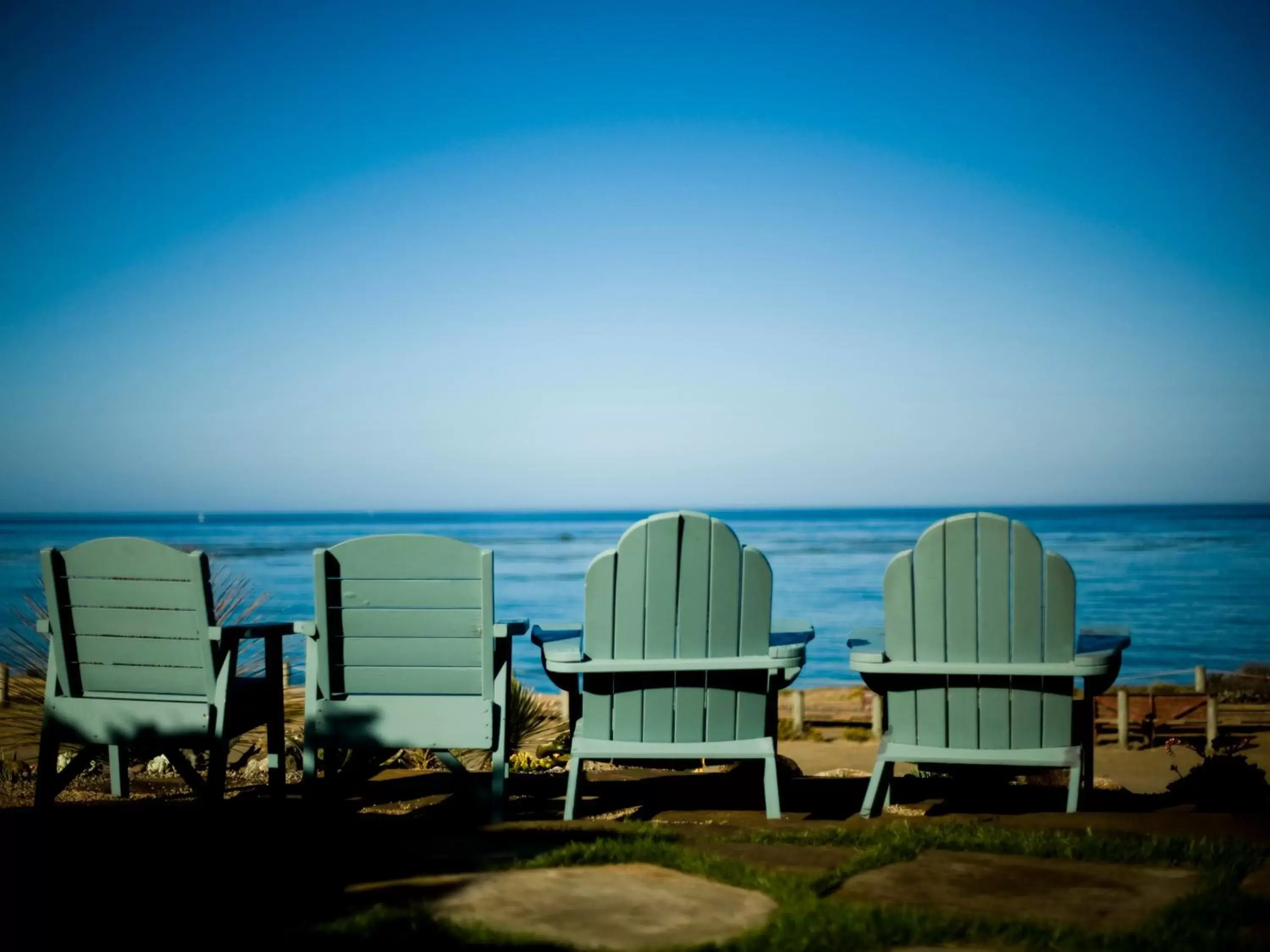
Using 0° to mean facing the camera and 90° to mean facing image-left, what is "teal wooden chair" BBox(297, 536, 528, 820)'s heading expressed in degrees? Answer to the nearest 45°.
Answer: approximately 180°

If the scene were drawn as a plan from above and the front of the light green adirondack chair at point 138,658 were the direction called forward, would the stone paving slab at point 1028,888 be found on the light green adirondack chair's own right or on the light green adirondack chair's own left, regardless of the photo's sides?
on the light green adirondack chair's own right

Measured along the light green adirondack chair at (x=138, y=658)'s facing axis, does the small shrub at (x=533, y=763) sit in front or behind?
in front

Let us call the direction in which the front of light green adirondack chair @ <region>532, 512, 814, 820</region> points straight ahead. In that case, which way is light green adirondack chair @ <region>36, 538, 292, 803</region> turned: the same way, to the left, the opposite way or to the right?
the same way

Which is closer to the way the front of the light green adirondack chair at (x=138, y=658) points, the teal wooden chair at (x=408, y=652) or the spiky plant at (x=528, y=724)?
the spiky plant

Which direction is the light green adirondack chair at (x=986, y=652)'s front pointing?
away from the camera

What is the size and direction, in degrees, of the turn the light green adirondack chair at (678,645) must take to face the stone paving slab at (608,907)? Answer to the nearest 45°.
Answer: approximately 180°

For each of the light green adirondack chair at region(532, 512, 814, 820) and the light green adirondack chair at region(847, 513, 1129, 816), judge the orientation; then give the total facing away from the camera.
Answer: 2

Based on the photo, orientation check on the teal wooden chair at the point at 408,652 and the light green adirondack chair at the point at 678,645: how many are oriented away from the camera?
2

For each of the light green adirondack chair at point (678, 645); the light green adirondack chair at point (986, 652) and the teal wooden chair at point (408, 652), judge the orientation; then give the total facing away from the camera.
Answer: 3

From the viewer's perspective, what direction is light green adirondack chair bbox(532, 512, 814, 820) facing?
away from the camera

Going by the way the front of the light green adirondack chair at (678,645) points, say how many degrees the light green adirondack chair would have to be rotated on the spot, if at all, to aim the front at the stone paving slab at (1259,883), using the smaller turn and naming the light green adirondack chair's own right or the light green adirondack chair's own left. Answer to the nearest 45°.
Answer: approximately 135° to the light green adirondack chair's own right

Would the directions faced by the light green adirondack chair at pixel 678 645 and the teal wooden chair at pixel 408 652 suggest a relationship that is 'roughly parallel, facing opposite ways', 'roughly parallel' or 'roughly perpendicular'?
roughly parallel

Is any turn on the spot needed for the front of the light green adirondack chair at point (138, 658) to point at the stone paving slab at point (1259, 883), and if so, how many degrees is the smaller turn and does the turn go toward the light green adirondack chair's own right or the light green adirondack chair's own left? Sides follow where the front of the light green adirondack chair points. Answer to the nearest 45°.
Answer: approximately 90° to the light green adirondack chair's own right

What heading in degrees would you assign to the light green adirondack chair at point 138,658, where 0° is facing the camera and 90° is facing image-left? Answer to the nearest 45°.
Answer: approximately 225°
